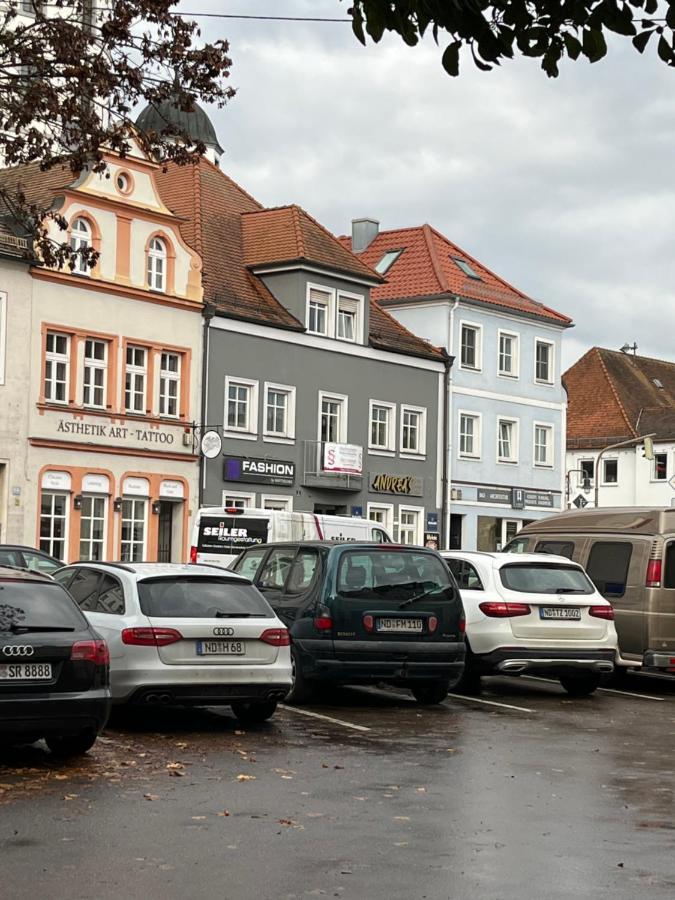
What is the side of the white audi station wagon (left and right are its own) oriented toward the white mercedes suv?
right

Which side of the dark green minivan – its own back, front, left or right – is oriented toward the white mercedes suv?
right

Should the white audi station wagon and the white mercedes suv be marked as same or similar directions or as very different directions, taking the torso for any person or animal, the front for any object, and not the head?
same or similar directions

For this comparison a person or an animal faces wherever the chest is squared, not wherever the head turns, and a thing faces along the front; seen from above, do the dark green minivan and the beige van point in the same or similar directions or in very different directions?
same or similar directions

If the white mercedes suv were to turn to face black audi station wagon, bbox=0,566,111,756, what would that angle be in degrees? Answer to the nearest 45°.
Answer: approximately 90° to its left

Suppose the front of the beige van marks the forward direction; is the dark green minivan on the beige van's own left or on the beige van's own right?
on the beige van's own left

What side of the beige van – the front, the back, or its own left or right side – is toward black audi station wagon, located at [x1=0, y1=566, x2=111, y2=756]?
left

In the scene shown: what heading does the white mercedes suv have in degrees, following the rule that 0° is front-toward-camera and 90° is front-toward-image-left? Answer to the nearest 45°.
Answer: approximately 135°

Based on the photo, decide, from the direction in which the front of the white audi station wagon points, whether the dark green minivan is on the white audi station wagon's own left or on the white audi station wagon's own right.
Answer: on the white audi station wagon's own right

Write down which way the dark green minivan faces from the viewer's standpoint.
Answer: facing away from the viewer and to the left of the viewer

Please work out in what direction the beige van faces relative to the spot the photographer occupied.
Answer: facing away from the viewer and to the left of the viewer

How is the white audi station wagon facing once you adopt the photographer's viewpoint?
facing away from the viewer and to the left of the viewer

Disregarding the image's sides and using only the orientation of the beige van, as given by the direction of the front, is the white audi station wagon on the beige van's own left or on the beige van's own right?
on the beige van's own left

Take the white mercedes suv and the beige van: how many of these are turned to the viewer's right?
0

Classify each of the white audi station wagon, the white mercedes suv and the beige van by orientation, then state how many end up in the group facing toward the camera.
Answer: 0

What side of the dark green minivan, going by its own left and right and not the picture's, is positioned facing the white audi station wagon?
left

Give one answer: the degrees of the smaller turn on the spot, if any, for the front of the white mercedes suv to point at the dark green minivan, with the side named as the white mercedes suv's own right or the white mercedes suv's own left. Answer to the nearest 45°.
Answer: approximately 90° to the white mercedes suv's own left

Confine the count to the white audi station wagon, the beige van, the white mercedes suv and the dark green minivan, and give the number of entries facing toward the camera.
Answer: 0

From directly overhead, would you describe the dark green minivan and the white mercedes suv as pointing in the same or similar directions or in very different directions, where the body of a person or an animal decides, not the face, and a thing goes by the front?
same or similar directions
